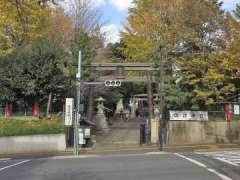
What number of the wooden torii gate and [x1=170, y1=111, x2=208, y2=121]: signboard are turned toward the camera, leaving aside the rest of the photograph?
2

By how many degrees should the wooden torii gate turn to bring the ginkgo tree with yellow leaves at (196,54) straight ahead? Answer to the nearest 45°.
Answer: approximately 90° to its left

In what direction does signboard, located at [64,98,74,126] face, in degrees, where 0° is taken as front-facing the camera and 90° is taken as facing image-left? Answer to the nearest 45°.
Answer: approximately 0°

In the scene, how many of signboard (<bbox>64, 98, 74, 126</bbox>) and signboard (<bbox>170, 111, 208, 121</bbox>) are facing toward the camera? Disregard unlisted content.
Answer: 2

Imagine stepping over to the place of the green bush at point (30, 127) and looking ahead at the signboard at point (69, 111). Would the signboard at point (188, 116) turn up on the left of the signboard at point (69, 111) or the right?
left

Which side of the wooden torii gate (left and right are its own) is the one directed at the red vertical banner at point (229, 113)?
left

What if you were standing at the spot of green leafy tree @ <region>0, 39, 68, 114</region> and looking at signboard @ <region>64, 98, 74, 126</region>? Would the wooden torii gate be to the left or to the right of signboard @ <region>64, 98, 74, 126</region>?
left

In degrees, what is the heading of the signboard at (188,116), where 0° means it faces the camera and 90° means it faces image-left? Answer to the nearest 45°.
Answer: approximately 0°

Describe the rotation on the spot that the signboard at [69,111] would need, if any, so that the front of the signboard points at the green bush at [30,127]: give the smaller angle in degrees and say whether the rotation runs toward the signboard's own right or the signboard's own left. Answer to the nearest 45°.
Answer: approximately 135° to the signboard's own right

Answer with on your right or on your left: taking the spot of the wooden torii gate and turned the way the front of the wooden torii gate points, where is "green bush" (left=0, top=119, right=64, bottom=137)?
on your right

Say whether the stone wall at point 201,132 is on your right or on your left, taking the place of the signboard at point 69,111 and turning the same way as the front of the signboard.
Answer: on your left
